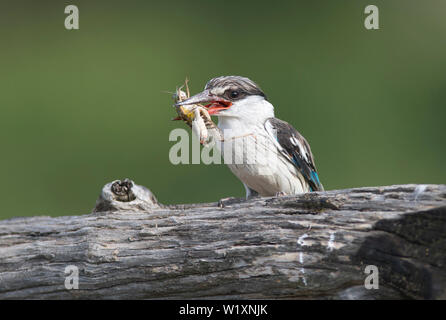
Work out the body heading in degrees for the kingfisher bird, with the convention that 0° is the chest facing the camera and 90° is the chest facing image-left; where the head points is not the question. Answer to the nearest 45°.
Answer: approximately 45°
